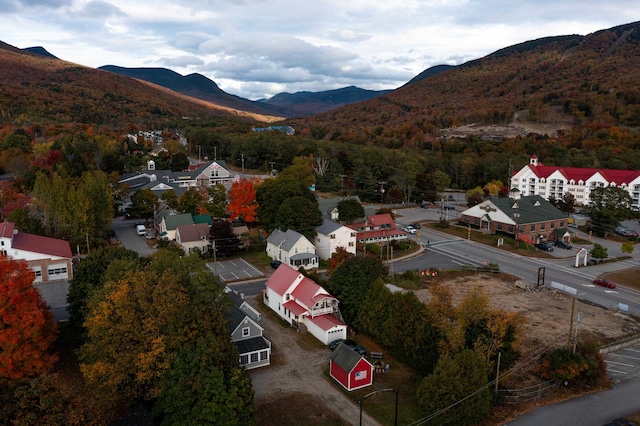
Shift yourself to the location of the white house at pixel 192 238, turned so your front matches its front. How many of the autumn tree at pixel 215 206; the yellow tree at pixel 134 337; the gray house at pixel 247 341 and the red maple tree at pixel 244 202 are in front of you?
2

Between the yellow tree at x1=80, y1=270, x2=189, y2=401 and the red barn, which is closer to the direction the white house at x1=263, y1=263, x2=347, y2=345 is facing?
the red barn

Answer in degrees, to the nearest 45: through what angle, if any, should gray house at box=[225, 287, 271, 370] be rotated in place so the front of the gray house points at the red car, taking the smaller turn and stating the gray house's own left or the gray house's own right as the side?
approximately 90° to the gray house's own left

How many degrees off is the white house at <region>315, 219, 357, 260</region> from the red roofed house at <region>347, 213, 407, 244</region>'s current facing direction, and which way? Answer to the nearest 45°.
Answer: approximately 45° to its right

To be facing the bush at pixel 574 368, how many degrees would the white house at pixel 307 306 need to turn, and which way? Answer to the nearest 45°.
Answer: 0° — it already faces it

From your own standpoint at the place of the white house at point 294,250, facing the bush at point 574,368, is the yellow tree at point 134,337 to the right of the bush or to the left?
right

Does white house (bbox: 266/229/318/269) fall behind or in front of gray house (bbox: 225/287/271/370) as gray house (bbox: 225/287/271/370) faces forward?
behind

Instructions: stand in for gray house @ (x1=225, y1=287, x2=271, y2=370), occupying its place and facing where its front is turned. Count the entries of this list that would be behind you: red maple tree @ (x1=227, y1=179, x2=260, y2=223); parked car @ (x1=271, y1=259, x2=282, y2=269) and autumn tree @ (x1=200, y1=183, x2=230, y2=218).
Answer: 3

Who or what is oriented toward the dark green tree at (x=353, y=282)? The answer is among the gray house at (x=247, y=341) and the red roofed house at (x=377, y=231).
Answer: the red roofed house

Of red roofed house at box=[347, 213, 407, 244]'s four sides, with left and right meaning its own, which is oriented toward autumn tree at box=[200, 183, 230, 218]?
right

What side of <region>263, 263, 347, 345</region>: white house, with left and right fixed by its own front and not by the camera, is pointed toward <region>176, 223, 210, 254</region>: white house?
front

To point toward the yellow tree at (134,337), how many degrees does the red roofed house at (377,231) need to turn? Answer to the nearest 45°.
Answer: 0° — it already faces it

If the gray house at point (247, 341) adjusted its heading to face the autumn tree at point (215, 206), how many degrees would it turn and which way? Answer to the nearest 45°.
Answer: approximately 180°

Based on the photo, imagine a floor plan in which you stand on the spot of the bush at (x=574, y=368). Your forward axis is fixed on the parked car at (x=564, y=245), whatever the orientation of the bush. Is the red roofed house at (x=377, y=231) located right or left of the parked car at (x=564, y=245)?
left

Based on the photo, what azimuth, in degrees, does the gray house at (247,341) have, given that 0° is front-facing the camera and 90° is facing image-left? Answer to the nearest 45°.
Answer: approximately 0°

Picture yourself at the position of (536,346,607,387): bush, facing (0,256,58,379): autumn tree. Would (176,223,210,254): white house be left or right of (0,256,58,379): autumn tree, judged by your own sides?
right

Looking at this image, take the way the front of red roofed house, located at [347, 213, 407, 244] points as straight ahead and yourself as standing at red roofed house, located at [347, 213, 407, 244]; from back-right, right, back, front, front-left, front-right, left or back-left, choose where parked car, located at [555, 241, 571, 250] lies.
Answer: left
